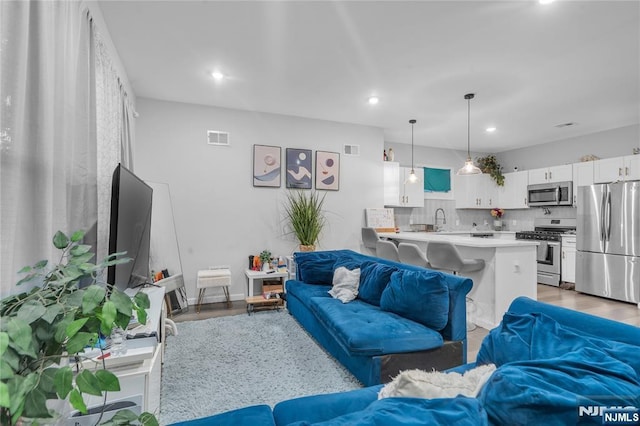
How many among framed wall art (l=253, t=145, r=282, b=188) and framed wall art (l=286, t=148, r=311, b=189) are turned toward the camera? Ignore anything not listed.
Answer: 2

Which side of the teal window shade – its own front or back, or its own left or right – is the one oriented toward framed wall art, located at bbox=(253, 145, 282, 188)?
right

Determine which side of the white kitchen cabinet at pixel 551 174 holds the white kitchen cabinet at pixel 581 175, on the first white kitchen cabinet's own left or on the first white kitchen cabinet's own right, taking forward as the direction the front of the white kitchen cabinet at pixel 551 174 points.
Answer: on the first white kitchen cabinet's own left

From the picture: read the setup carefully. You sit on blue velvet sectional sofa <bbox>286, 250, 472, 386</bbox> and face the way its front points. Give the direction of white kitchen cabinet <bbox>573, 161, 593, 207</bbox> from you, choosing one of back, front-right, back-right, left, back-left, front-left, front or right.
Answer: back

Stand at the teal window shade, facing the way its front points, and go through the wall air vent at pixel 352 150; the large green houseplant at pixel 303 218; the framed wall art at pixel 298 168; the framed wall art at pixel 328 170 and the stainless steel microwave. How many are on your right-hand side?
4

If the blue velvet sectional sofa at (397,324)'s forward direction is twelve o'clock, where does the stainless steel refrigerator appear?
The stainless steel refrigerator is roughly at 6 o'clock from the blue velvet sectional sofa.

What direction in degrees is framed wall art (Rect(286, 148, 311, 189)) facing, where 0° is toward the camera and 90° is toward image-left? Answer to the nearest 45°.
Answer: approximately 0°

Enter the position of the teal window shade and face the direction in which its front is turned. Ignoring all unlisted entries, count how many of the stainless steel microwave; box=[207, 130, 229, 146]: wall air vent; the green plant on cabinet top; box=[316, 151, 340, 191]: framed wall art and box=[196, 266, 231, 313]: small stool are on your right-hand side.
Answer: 3

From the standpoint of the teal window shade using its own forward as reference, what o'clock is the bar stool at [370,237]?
The bar stool is roughly at 2 o'clock from the teal window shade.
